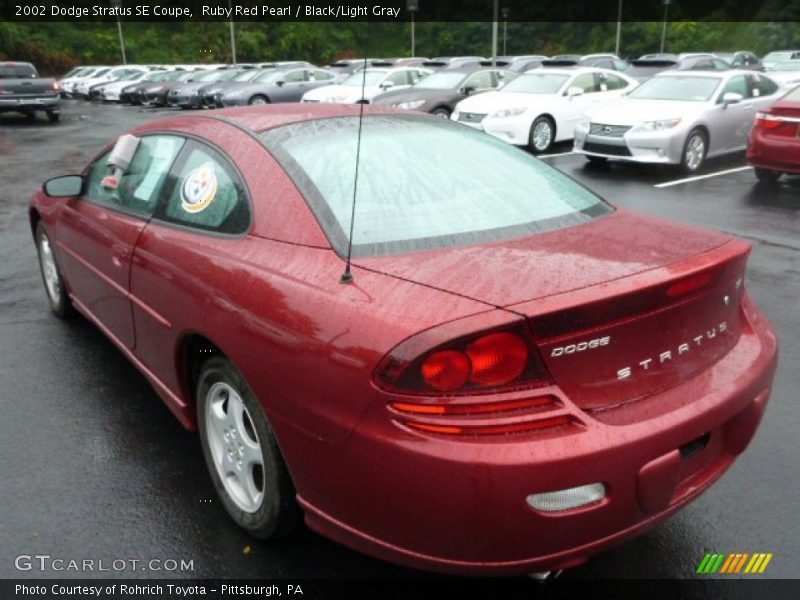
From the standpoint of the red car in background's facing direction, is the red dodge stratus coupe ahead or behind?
behind

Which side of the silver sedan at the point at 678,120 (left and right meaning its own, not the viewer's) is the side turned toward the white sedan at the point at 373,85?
right

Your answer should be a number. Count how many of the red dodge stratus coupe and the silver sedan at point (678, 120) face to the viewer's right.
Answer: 0

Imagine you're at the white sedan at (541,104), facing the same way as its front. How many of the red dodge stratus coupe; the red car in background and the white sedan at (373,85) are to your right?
1

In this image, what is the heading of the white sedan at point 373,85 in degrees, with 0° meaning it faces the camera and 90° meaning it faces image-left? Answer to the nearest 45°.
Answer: approximately 45°

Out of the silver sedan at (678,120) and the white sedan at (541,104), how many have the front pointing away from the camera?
0

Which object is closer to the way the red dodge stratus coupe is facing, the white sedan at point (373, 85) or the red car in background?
the white sedan

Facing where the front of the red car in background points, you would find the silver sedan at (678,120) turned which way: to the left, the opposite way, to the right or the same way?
the opposite way

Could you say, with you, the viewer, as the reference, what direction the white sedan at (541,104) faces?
facing the viewer and to the left of the viewer

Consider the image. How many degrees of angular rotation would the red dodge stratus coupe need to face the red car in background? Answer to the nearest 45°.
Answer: approximately 90° to its right

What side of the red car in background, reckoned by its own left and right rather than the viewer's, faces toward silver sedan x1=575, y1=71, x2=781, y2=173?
left

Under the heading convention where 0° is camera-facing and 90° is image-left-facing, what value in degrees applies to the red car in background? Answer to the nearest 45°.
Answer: approximately 225°

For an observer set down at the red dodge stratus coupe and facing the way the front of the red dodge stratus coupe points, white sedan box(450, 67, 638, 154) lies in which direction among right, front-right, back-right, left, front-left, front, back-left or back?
front-right

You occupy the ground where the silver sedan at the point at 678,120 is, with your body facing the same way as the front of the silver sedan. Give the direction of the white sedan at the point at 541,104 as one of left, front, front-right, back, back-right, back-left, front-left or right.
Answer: right

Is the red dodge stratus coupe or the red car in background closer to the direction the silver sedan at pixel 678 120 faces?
the red dodge stratus coupe

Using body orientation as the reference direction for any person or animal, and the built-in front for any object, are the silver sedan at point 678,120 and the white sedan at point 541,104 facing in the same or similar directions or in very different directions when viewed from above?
same or similar directions
